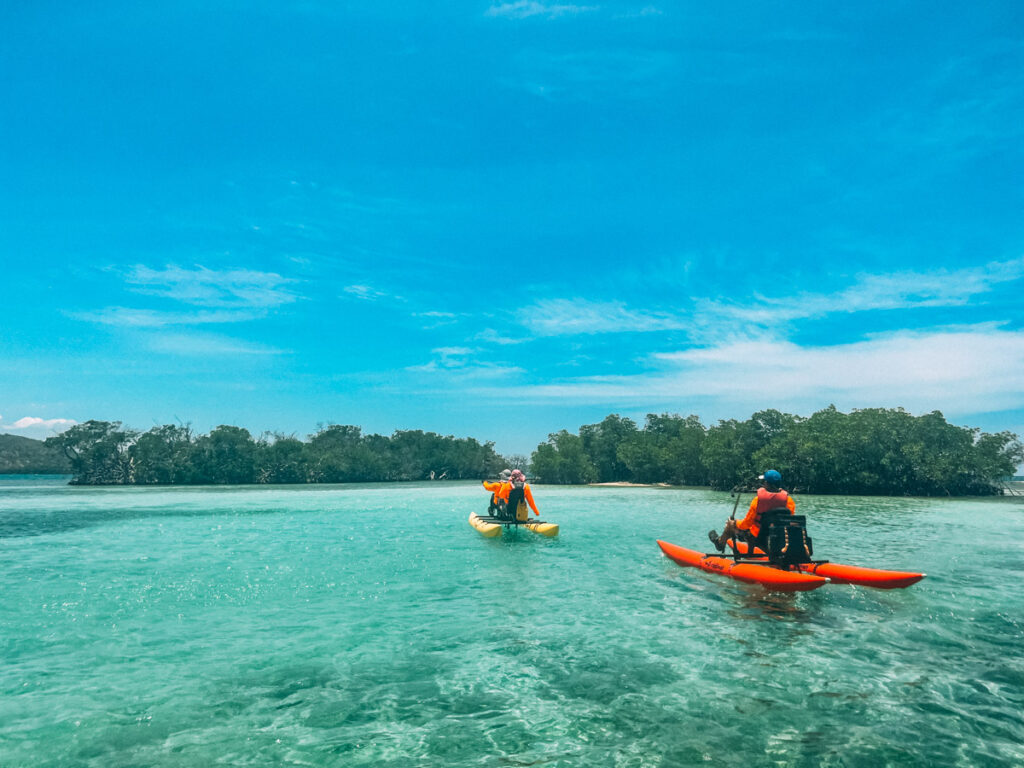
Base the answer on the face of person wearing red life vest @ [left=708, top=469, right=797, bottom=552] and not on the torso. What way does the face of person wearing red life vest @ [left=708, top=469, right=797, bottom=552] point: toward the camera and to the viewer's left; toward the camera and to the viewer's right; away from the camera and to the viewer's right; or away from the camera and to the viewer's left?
away from the camera and to the viewer's left

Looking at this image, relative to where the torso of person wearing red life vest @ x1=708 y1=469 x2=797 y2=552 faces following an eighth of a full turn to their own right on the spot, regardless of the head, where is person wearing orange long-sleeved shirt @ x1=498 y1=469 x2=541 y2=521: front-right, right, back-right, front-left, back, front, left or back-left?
front-left

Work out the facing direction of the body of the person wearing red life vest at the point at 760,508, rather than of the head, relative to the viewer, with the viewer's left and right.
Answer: facing away from the viewer and to the left of the viewer

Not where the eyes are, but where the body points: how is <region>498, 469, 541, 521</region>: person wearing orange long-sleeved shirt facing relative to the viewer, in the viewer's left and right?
facing away from the viewer
